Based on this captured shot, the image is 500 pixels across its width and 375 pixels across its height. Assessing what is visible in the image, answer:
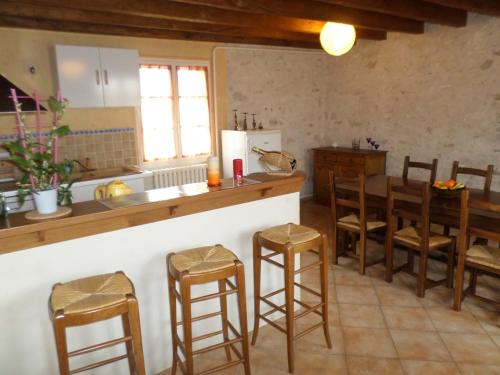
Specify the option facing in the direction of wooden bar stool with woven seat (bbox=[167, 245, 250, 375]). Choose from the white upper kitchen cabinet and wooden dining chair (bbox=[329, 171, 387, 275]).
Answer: the white upper kitchen cabinet

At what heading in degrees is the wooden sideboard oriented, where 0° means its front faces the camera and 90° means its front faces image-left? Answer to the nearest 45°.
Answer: approximately 45°

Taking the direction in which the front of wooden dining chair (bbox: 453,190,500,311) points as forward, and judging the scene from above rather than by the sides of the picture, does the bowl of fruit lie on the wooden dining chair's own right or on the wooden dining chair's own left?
on the wooden dining chair's own left

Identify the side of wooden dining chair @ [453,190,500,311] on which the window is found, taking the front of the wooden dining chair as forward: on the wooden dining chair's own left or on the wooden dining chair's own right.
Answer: on the wooden dining chair's own left

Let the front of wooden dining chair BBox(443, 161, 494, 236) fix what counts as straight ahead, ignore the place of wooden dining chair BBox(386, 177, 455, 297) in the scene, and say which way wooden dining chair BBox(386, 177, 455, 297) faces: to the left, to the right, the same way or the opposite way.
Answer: the opposite way

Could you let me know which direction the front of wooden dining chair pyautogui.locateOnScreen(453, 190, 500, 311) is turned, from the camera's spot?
facing away from the viewer and to the right of the viewer

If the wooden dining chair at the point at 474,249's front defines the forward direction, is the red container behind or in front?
behind
